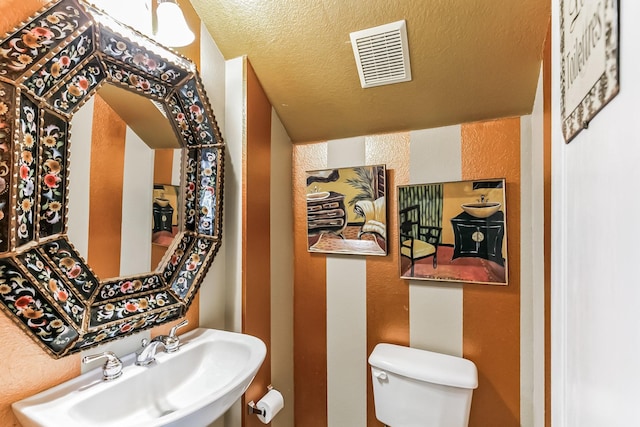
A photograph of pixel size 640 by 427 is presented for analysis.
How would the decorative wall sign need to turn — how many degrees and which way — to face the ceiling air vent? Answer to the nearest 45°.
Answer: approximately 90° to its right

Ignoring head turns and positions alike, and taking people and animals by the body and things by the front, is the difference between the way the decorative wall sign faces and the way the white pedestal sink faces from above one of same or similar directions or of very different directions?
very different directions

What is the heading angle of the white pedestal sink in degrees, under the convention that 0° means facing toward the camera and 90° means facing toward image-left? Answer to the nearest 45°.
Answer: approximately 315°

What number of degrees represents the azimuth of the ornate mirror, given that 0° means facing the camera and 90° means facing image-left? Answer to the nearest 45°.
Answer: approximately 315°

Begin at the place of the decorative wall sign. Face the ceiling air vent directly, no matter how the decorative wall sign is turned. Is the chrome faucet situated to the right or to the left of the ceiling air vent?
left

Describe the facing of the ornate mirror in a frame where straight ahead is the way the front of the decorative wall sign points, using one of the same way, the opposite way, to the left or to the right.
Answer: the opposite way

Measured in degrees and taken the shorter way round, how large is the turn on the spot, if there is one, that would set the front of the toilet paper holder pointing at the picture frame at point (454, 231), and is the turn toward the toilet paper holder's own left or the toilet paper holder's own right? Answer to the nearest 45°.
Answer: approximately 45° to the toilet paper holder's own left

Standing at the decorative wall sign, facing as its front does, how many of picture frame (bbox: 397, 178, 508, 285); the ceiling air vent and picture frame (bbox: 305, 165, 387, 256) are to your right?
3
